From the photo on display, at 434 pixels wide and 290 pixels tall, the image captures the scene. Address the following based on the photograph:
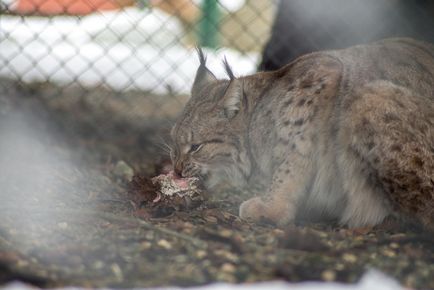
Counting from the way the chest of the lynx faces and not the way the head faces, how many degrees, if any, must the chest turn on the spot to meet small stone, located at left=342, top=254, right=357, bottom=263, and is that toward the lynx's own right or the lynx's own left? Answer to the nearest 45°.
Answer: approximately 90° to the lynx's own left

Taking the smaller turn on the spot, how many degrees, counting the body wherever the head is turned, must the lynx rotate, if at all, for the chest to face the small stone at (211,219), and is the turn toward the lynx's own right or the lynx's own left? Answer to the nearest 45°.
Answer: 0° — it already faces it

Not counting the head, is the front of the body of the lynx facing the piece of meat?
yes

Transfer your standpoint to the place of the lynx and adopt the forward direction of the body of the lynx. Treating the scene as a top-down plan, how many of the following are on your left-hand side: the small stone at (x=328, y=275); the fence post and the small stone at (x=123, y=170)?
1

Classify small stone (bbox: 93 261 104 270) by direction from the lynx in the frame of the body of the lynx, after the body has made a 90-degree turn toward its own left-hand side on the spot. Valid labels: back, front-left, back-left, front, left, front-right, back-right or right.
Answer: front-right

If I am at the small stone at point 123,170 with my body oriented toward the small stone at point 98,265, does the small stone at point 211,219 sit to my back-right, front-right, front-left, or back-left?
front-left

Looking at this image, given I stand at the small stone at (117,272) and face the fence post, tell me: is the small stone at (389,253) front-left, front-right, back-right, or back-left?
front-right

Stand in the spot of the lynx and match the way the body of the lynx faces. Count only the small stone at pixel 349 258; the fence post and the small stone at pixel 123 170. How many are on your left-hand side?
1

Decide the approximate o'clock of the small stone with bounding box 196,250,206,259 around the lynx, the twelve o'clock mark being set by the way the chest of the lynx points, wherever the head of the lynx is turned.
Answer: The small stone is roughly at 10 o'clock from the lynx.

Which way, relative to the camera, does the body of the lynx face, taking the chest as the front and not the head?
to the viewer's left

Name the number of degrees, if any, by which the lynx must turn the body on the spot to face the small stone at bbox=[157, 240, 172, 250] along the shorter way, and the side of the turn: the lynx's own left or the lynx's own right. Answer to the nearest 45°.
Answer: approximately 45° to the lynx's own left

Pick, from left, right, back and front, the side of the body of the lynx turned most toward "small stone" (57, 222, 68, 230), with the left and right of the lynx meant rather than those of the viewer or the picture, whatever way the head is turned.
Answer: front

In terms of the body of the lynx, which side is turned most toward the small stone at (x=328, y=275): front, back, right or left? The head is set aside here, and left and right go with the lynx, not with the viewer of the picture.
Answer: left

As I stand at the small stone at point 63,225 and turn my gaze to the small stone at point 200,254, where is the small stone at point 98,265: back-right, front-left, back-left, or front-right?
front-right
